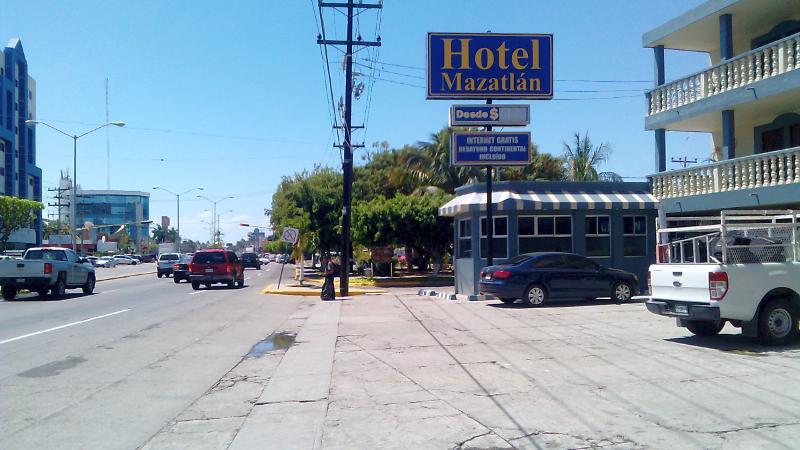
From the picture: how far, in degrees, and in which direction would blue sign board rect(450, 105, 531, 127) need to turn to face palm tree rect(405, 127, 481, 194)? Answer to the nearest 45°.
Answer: approximately 180°

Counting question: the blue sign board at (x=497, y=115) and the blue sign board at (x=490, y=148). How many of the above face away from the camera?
0

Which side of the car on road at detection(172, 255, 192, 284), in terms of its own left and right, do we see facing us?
back

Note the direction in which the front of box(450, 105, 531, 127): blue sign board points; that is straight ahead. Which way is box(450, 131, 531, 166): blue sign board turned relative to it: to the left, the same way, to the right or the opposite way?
the same way

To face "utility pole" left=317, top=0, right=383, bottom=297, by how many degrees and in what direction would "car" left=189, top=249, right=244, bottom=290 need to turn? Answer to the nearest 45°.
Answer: approximately 135° to its right

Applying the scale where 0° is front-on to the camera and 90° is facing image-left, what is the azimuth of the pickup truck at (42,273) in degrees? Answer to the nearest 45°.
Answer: approximately 225°

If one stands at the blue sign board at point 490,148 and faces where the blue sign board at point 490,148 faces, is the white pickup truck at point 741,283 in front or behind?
in front

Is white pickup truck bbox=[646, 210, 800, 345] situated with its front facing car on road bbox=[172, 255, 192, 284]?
no

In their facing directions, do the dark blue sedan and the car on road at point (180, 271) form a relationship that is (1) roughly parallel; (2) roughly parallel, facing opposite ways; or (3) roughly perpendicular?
roughly perpendicular

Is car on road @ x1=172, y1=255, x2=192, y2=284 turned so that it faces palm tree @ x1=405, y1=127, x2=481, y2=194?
no

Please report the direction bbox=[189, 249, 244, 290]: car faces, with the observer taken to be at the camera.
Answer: facing away from the viewer

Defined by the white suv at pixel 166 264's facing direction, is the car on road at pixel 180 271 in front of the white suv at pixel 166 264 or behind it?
behind

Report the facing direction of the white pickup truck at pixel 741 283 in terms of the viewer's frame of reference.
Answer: facing away from the viewer and to the right of the viewer

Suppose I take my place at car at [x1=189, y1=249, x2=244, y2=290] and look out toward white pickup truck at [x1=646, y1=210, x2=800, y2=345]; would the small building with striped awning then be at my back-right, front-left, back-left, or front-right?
front-left

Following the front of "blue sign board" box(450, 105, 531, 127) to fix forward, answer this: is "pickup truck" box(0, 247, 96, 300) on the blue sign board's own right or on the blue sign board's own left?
on the blue sign board's own right

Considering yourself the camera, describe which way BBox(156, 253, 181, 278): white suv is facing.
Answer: facing away from the viewer

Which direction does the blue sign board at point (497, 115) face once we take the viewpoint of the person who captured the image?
facing the viewer

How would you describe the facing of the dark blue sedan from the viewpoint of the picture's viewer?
facing away from the viewer and to the right of the viewer
